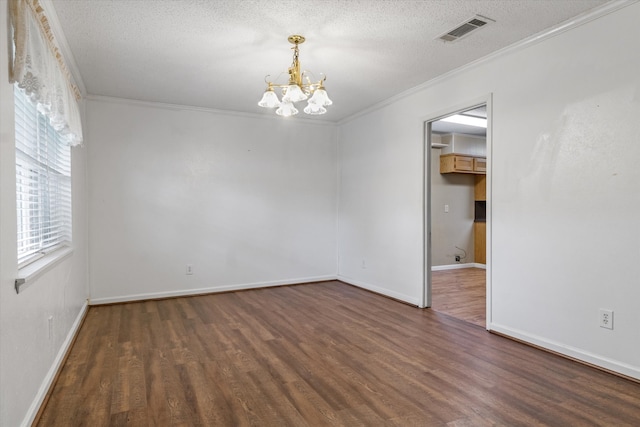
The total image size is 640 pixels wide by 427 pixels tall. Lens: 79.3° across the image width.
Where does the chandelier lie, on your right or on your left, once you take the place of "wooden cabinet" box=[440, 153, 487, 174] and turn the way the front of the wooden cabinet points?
on your right

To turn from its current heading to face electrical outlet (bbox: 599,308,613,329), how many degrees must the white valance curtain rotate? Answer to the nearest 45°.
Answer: approximately 45° to its right

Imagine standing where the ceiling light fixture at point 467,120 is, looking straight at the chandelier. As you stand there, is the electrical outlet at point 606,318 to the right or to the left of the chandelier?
left

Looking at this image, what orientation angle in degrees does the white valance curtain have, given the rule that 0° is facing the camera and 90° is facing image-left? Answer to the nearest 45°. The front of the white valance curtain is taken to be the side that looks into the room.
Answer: approximately 270°

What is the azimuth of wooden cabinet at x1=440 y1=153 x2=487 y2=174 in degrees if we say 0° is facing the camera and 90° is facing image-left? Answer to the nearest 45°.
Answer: approximately 315°

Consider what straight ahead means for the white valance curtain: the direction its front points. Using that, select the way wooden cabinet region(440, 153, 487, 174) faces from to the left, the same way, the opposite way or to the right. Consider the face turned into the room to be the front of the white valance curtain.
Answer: to the right

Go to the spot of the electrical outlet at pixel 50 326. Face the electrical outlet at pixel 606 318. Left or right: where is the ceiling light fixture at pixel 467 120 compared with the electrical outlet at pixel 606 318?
left

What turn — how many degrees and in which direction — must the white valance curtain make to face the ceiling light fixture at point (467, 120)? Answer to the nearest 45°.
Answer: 0° — it already faces it

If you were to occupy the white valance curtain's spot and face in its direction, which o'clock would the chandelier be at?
The chandelier is roughly at 12 o'clock from the white valance curtain.

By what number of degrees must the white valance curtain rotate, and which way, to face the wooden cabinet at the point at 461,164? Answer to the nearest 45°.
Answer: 0° — it already faces it
